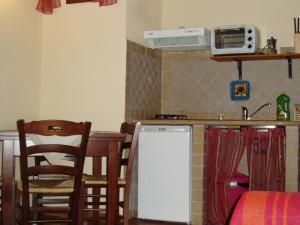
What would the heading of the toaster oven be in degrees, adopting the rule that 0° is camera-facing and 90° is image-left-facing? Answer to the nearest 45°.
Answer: approximately 0°

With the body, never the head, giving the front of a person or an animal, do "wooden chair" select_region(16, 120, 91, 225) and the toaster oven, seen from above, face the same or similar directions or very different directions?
very different directions

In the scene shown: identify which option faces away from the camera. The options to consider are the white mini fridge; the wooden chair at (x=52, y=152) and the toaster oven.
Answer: the wooden chair

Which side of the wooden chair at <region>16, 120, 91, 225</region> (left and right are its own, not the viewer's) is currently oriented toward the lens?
back

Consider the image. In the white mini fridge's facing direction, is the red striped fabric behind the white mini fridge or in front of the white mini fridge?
in front

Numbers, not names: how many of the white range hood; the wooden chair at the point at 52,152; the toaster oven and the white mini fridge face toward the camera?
3

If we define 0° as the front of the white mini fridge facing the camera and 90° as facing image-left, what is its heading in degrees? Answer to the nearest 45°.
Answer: approximately 0°

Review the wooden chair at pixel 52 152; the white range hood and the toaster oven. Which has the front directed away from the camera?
the wooden chair

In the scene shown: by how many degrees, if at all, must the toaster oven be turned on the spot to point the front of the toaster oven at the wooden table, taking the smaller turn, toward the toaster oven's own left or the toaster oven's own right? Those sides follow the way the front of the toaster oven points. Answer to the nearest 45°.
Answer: approximately 45° to the toaster oven's own right

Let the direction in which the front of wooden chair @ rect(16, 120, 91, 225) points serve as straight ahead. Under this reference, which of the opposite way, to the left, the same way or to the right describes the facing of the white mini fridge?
the opposite way
